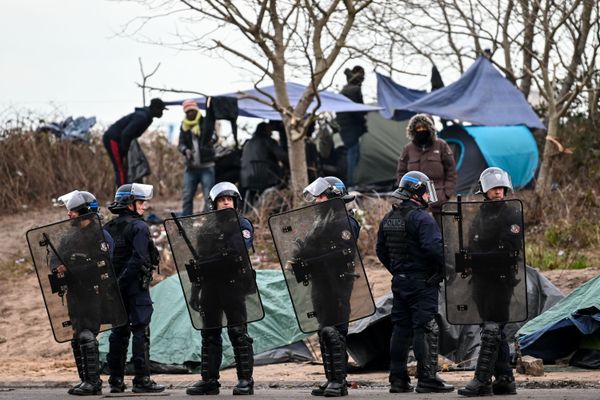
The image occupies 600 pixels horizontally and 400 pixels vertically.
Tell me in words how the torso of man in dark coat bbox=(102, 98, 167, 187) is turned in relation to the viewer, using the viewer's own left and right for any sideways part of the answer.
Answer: facing to the right of the viewer

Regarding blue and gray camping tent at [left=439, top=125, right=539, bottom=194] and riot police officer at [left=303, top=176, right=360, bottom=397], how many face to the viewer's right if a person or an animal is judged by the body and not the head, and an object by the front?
0

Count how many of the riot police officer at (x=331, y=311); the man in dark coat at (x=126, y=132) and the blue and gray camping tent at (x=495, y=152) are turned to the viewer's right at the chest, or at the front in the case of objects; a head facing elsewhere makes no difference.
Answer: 1

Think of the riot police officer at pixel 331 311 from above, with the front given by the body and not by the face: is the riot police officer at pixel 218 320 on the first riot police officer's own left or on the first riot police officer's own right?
on the first riot police officer's own right

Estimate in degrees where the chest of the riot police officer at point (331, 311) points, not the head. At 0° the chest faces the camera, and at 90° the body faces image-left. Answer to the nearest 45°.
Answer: approximately 45°

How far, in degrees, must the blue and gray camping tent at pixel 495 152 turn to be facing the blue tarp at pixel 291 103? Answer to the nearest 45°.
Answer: approximately 45° to its right

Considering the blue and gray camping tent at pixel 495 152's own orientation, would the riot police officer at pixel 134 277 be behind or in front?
in front

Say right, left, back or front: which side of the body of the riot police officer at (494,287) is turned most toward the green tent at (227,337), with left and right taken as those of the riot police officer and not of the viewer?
right

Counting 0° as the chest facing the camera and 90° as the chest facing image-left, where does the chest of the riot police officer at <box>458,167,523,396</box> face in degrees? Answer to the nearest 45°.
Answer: approximately 45°
